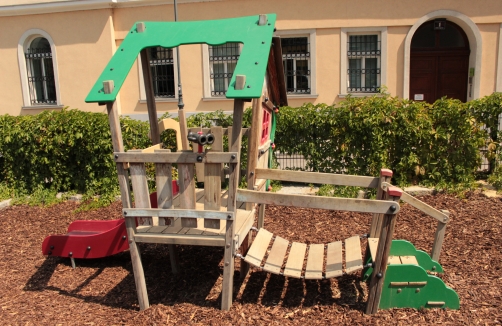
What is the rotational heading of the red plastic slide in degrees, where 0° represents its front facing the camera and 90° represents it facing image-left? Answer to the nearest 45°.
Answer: approximately 90°
